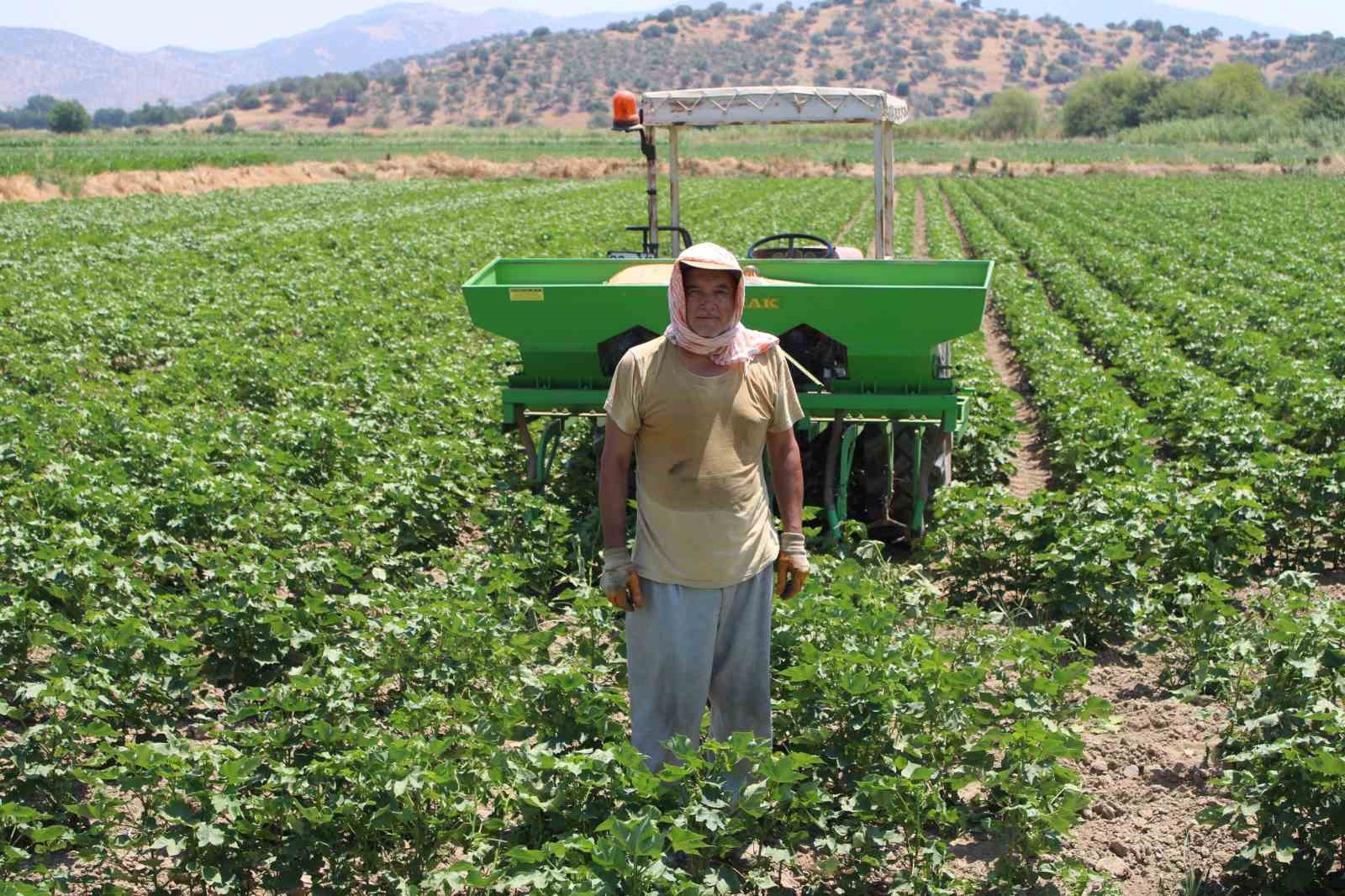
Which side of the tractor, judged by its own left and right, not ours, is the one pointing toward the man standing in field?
back

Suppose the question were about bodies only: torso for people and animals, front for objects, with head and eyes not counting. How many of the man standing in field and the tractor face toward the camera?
1

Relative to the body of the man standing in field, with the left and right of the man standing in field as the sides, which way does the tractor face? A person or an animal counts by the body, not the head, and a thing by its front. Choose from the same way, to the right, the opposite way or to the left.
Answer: the opposite way

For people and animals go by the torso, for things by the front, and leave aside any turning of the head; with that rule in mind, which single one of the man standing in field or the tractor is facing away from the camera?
the tractor

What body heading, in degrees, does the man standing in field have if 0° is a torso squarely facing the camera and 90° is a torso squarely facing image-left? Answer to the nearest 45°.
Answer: approximately 0°

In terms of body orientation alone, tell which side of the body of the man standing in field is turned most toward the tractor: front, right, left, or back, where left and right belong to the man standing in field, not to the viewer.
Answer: back

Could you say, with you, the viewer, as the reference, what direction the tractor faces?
facing away from the viewer
